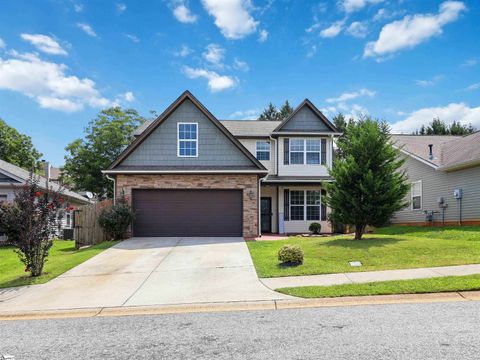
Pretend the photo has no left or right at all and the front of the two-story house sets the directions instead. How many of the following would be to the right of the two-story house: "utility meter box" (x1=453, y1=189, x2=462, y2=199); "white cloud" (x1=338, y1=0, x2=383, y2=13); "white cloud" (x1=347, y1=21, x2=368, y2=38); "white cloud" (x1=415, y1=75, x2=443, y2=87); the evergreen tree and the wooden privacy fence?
1

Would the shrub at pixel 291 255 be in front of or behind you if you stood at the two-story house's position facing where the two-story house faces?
in front

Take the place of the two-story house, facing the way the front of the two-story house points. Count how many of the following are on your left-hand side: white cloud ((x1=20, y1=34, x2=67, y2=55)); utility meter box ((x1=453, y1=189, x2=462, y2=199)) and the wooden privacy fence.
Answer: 1

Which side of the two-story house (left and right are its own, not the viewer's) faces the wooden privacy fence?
right

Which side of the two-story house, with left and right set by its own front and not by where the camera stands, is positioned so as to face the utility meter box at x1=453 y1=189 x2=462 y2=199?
left

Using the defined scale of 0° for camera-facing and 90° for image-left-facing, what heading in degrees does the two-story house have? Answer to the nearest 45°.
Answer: approximately 0°

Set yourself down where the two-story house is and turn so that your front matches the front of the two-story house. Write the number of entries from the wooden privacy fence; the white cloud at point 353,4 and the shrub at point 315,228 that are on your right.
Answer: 1
